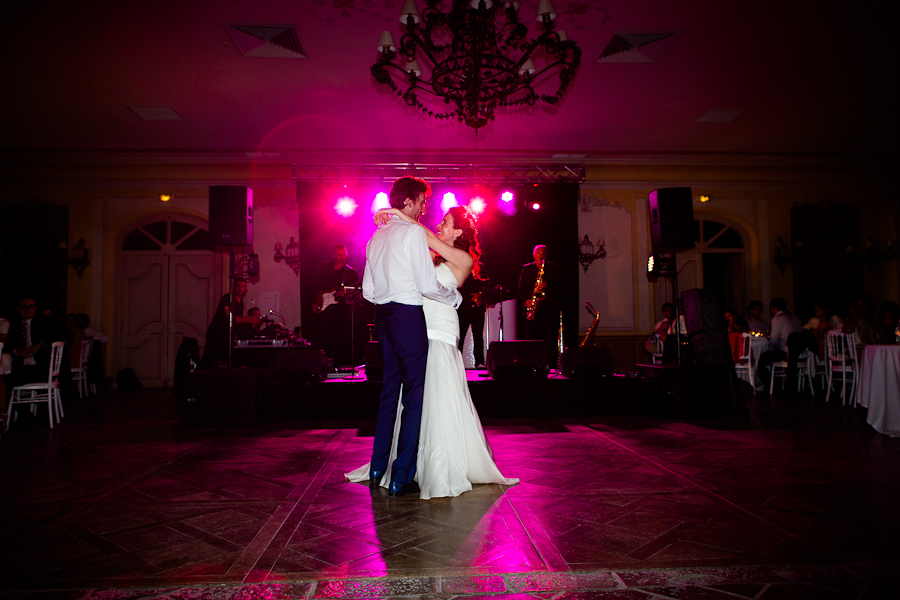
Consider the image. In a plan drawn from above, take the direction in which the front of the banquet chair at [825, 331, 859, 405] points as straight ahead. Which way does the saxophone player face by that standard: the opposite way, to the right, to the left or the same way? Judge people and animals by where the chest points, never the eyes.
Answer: to the right

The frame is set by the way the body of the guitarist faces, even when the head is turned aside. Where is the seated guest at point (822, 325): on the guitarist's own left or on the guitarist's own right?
on the guitarist's own left

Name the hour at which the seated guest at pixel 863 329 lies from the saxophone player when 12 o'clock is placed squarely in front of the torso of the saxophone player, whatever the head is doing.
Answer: The seated guest is roughly at 9 o'clock from the saxophone player.

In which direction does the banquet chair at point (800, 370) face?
to the viewer's left

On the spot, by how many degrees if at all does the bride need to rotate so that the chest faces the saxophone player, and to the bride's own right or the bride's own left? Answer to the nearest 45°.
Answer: approximately 90° to the bride's own right

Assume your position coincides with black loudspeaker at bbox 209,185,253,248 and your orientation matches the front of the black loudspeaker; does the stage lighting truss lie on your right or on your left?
on your left

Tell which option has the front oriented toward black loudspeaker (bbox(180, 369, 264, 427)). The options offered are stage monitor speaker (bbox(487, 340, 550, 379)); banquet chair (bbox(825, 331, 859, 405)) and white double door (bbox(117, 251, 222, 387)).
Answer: the white double door

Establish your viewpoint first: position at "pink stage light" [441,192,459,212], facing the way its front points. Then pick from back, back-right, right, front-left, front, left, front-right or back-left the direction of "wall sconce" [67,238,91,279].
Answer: right

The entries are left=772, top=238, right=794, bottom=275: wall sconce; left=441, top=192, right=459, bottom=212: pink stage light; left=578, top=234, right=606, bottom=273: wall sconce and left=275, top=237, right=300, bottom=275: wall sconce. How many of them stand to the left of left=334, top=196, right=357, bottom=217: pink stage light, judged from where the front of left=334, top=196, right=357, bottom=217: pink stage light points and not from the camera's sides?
3

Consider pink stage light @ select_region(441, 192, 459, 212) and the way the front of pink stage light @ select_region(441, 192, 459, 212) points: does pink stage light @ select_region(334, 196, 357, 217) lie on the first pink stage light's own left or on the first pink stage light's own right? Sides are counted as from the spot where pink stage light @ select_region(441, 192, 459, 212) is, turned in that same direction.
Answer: on the first pink stage light's own right

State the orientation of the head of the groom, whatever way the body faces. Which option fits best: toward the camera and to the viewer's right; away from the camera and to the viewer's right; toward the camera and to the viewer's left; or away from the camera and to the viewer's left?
away from the camera and to the viewer's right

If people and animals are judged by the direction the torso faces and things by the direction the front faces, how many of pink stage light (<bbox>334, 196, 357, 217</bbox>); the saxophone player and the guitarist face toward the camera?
3

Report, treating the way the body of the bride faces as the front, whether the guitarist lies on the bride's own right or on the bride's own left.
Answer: on the bride's own right
